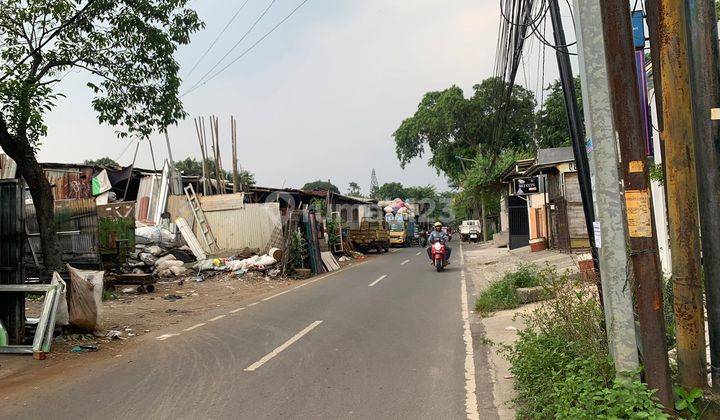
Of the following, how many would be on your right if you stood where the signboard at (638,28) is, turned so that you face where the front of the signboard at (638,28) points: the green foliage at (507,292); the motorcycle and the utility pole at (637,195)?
2

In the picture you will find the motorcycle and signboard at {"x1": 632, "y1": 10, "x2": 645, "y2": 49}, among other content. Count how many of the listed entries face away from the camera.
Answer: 0

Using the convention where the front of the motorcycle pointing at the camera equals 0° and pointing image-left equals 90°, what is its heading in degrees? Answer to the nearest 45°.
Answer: approximately 0°

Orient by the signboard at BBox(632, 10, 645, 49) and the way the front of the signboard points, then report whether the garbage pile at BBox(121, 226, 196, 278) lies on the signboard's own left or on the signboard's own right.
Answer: on the signboard's own right

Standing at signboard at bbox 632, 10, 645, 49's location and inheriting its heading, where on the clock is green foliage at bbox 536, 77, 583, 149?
The green foliage is roughly at 4 o'clock from the signboard.

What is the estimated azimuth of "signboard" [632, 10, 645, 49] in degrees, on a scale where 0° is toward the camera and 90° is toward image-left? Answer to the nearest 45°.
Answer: approximately 45°

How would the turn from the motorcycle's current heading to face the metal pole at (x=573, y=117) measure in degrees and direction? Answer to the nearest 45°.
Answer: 0° — it already faces it

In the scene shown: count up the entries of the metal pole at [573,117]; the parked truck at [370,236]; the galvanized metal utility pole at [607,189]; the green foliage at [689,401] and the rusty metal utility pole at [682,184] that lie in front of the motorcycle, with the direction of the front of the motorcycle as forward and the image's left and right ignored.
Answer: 4

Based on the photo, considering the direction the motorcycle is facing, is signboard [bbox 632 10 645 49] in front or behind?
in front

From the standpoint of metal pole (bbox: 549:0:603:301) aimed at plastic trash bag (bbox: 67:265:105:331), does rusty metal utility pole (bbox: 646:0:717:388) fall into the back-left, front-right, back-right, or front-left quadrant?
back-left

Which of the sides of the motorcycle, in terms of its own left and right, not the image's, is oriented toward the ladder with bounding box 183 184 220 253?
right

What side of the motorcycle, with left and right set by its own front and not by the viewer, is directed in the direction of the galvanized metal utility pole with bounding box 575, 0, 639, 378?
front

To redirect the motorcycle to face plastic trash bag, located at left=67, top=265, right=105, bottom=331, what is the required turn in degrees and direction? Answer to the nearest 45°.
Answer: approximately 45° to its right
